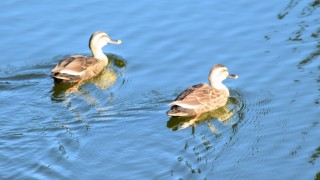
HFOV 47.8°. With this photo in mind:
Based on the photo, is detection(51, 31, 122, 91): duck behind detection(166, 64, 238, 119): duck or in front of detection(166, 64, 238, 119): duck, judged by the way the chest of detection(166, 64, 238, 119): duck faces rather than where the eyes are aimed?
behind

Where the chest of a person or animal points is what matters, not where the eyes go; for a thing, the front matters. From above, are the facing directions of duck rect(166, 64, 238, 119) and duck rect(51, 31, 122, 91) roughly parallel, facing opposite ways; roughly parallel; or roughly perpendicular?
roughly parallel

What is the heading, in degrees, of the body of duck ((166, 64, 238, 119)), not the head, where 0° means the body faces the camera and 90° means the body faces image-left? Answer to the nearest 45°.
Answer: approximately 270°

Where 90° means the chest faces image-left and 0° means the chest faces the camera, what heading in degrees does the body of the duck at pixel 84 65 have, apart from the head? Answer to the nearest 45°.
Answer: approximately 270°

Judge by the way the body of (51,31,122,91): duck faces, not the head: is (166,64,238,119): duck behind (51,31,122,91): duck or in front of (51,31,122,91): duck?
in front

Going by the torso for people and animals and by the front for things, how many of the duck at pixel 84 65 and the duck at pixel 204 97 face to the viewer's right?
2
